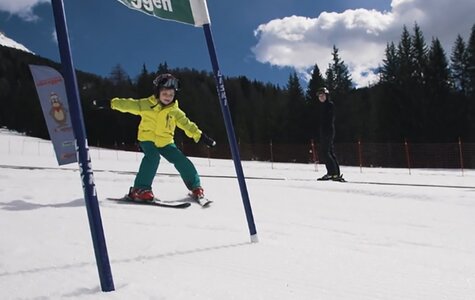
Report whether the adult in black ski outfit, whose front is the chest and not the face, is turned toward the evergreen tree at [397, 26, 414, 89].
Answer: no

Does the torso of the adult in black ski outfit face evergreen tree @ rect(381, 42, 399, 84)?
no

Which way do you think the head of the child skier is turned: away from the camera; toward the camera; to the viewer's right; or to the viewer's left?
toward the camera
